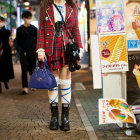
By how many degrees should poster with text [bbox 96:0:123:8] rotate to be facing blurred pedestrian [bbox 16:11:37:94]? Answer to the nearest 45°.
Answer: approximately 135° to its right

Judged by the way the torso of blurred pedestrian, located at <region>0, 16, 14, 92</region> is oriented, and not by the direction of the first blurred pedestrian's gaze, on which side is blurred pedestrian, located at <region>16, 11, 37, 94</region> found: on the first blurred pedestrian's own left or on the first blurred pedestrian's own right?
on the first blurred pedestrian's own left

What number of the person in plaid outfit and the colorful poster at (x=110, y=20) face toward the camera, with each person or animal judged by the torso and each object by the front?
2

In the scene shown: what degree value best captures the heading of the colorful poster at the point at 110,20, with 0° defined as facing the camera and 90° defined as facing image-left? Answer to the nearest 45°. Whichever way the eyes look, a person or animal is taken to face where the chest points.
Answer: approximately 0°

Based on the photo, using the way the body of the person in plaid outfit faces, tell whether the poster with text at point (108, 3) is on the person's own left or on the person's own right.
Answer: on the person's own left

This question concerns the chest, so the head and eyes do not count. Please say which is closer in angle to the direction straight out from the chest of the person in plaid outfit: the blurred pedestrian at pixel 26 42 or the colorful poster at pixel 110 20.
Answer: the colorful poster

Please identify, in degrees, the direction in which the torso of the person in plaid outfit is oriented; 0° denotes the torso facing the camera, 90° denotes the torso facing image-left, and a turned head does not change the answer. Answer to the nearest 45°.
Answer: approximately 0°
